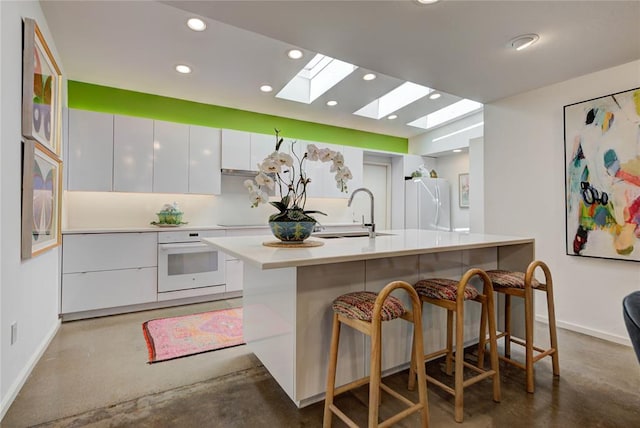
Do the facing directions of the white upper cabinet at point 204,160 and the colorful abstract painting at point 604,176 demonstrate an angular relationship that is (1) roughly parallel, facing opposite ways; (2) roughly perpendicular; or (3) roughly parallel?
roughly perpendicular

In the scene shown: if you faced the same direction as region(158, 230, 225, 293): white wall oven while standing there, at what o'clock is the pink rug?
The pink rug is roughly at 12 o'clock from the white wall oven.

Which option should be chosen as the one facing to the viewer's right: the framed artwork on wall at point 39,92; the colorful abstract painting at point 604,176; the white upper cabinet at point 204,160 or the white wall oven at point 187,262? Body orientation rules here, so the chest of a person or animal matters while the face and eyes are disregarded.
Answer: the framed artwork on wall

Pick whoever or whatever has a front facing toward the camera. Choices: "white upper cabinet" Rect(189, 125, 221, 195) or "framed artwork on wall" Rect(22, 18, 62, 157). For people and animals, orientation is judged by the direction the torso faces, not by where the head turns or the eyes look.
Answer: the white upper cabinet

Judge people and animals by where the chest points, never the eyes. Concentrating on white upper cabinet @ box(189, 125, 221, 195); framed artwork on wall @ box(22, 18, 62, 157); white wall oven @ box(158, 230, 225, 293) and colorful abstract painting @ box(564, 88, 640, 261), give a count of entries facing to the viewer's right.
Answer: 1

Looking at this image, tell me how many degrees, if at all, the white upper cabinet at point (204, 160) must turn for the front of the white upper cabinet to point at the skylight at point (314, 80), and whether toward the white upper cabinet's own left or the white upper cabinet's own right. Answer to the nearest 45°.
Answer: approximately 90° to the white upper cabinet's own left

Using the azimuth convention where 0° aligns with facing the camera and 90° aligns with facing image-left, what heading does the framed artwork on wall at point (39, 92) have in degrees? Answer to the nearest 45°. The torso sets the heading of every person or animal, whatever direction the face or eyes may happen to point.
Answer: approximately 270°

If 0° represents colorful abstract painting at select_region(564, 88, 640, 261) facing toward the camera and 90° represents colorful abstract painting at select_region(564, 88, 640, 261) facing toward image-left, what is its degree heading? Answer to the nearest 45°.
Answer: approximately 45°

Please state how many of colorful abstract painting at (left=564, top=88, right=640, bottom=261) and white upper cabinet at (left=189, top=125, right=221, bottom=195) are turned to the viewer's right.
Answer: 0

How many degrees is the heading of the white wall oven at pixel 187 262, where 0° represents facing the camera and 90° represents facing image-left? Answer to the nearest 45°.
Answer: approximately 0°

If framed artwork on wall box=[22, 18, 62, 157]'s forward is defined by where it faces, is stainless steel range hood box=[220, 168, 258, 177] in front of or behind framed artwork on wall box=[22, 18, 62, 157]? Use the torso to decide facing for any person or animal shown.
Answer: in front

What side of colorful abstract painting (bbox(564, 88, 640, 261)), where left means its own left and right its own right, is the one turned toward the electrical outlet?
front

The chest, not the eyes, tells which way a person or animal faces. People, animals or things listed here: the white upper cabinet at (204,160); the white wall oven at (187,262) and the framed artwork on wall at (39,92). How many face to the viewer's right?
1

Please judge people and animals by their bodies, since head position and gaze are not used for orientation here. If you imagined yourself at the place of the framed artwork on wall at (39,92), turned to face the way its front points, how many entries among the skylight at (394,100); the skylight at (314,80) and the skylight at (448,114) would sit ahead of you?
3

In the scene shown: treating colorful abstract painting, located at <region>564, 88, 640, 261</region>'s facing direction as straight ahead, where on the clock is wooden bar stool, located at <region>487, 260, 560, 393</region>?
The wooden bar stool is roughly at 11 o'clock from the colorful abstract painting.

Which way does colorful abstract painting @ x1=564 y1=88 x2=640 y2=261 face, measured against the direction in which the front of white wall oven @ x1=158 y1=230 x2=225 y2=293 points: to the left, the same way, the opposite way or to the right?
to the right

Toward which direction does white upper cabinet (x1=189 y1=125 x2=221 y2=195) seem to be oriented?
toward the camera

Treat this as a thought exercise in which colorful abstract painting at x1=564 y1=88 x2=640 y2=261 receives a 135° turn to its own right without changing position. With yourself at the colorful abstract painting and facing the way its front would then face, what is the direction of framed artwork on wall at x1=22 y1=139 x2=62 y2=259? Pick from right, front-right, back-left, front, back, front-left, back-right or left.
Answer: back-left
